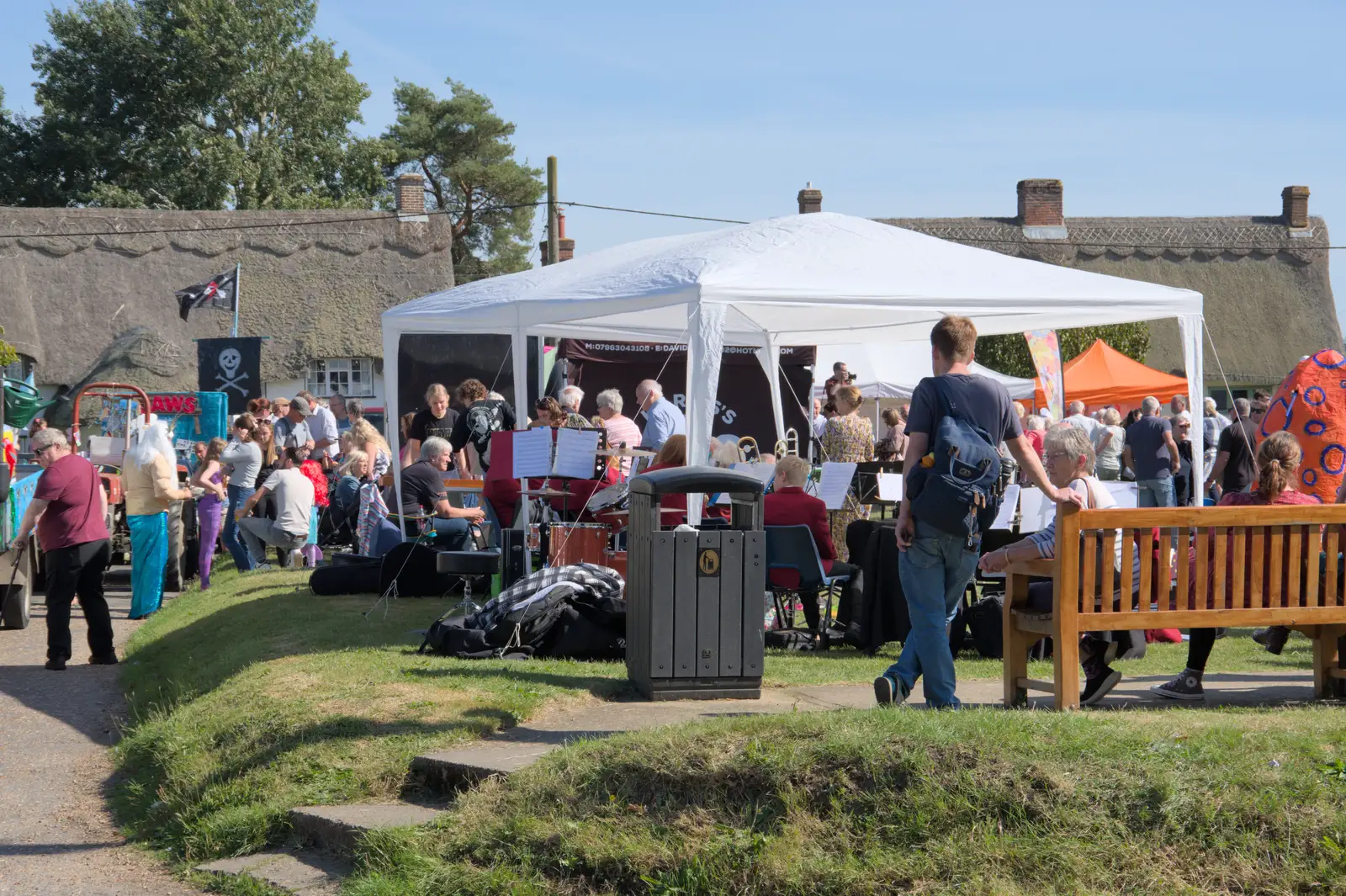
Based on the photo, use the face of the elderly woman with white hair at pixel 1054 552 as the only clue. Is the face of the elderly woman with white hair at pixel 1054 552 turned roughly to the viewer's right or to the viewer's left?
to the viewer's left

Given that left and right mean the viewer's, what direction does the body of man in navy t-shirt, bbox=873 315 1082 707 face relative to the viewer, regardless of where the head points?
facing away from the viewer

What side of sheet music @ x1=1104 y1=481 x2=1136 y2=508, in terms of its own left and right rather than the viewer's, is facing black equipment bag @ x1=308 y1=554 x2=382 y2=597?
right

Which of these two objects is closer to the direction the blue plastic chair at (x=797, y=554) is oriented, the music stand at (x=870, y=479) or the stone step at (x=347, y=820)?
the music stand

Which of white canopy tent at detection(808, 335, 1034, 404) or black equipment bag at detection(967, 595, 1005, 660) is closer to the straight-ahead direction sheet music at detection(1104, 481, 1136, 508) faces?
the black equipment bag

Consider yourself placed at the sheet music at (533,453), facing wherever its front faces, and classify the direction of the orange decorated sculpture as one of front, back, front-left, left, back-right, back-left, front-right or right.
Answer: left

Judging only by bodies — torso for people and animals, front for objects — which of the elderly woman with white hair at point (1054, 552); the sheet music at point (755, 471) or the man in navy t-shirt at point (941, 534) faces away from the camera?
the man in navy t-shirt

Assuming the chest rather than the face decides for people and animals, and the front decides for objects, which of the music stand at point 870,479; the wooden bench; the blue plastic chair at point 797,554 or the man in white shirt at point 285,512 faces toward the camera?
the music stand

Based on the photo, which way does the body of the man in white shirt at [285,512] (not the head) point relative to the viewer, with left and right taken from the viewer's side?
facing away from the viewer and to the left of the viewer

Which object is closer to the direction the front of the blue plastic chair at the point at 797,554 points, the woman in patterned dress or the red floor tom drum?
the woman in patterned dress

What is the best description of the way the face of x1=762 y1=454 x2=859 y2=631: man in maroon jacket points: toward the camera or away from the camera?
away from the camera

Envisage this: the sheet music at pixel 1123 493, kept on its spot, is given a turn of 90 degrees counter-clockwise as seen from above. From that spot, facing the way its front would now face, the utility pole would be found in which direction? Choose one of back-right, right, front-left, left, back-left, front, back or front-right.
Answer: back-left
